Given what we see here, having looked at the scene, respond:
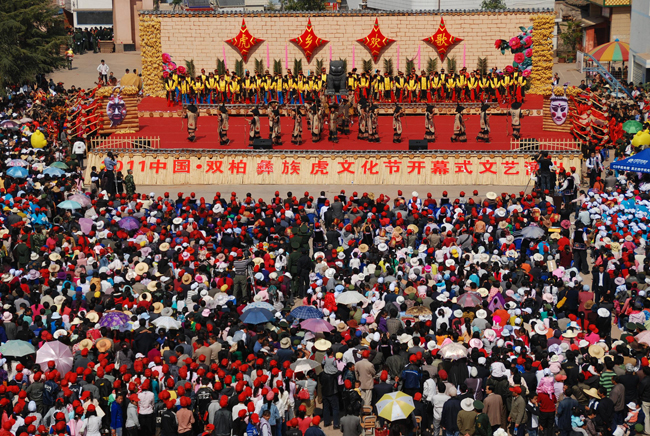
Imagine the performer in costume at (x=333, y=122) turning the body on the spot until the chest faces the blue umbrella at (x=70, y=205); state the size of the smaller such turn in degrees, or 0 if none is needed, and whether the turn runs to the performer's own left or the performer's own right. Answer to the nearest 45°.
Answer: approximately 45° to the performer's own right

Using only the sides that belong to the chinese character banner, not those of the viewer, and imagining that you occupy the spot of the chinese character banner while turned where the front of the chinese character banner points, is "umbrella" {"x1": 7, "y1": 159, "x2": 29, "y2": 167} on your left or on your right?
on your right

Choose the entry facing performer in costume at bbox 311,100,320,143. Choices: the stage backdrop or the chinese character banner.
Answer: the stage backdrop

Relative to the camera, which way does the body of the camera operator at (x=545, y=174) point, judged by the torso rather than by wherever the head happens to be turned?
away from the camera

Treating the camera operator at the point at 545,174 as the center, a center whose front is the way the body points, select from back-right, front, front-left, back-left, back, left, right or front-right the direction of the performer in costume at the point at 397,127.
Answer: front-left

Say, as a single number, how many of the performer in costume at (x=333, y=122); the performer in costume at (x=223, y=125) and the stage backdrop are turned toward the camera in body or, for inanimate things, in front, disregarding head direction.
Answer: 3

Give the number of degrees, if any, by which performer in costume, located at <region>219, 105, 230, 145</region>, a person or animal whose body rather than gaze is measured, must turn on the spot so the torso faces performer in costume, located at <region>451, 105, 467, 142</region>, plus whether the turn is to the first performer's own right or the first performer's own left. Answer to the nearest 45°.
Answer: approximately 180°

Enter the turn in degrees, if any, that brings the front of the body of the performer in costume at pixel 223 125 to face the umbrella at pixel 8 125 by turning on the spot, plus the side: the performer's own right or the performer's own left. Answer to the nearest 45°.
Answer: approximately 90° to the performer's own right

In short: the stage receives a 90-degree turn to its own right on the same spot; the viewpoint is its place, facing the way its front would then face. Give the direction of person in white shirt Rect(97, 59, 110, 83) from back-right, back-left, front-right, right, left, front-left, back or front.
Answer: front-right

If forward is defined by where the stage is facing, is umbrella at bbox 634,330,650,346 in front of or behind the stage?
in front

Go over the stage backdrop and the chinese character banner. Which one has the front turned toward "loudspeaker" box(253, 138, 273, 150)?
the stage backdrop

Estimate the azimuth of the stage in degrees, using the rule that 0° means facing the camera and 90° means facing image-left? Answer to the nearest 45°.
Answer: approximately 0°
